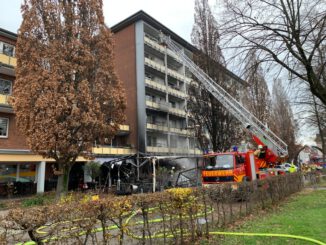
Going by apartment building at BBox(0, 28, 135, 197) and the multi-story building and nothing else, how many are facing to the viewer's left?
0

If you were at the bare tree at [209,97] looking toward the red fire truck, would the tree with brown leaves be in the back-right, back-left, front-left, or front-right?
front-right

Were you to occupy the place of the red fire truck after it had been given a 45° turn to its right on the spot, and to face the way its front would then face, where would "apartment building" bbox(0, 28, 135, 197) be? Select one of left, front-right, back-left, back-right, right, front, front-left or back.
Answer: front

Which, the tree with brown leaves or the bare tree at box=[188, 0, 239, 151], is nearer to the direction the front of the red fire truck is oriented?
the tree with brown leaves

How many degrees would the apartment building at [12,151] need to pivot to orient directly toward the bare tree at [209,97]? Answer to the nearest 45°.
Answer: approximately 45° to its left

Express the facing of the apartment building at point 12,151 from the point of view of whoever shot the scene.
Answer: facing the viewer and to the right of the viewer

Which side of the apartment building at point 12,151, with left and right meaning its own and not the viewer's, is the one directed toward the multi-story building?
left

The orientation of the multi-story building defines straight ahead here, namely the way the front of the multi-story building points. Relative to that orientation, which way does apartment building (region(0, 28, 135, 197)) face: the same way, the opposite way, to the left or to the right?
the same way

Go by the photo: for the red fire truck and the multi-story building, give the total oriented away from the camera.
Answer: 0

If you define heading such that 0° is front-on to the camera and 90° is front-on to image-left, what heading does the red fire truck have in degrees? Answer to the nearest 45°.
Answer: approximately 45°

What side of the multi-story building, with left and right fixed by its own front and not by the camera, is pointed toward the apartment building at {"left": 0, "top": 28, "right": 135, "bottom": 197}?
right

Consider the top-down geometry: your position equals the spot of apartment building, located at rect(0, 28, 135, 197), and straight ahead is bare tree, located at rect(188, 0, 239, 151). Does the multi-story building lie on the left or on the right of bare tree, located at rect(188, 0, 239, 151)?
left

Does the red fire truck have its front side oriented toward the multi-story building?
no

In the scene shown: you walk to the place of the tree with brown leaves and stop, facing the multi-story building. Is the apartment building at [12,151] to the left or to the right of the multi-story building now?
left

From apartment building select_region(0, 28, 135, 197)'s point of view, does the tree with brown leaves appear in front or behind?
in front

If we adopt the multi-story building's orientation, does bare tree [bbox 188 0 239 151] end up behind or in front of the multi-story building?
in front
